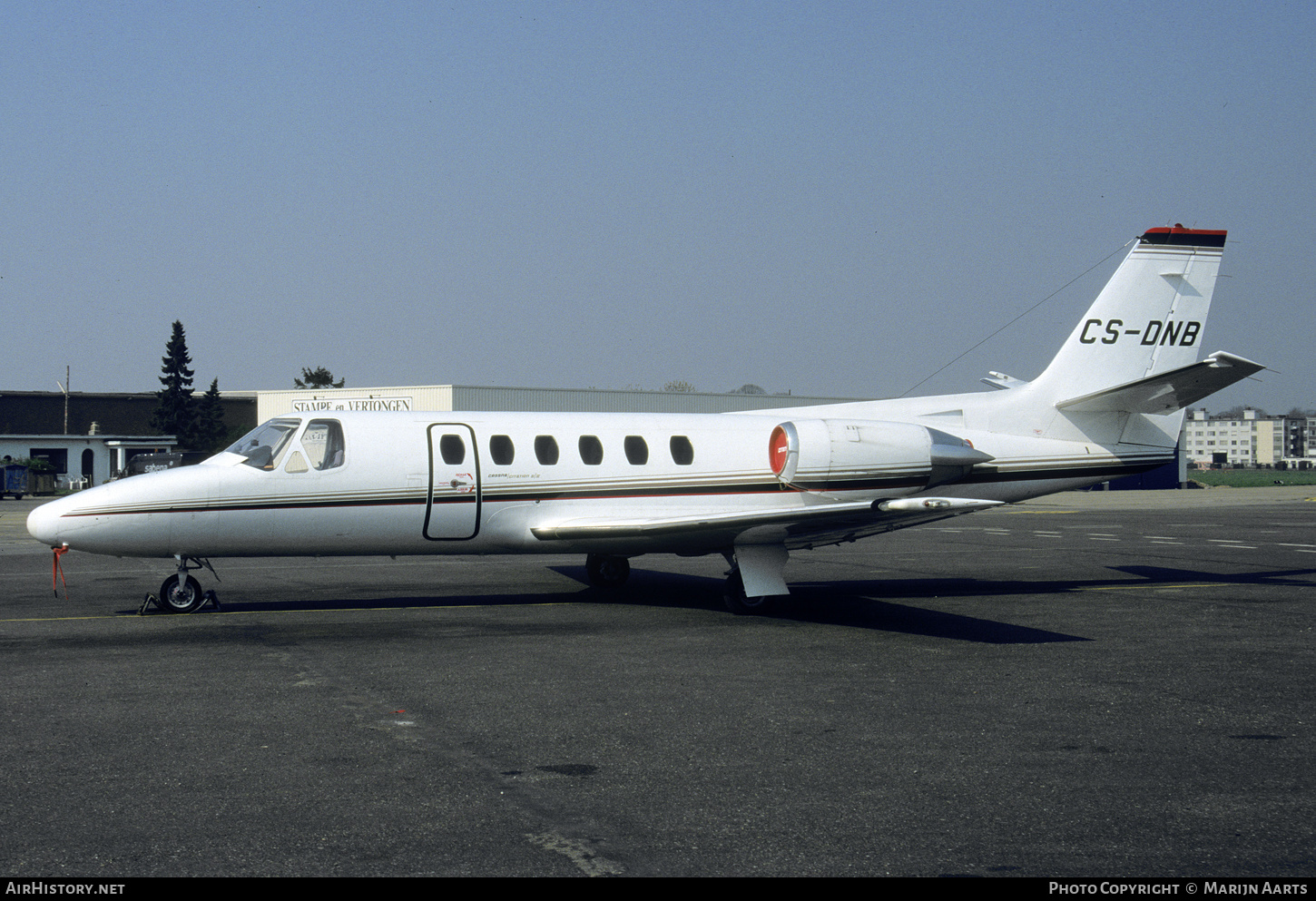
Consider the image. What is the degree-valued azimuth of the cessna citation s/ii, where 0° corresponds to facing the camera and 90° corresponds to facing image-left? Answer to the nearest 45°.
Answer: approximately 90°
